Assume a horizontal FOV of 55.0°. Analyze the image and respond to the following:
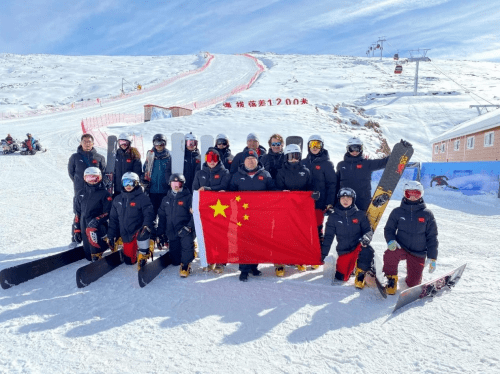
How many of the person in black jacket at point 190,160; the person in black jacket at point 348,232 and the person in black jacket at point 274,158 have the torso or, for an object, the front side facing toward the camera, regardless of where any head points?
3

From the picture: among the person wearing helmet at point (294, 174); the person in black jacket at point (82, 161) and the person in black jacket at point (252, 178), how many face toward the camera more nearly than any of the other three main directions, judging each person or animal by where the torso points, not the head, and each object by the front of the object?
3

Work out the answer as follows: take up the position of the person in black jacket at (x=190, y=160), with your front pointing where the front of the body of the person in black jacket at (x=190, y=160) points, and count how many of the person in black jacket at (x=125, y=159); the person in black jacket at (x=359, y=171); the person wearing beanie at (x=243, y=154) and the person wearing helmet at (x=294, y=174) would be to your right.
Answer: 1

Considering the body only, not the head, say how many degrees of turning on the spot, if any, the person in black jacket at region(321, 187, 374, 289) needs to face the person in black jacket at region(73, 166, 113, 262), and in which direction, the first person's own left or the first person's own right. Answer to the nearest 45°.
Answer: approximately 90° to the first person's own right

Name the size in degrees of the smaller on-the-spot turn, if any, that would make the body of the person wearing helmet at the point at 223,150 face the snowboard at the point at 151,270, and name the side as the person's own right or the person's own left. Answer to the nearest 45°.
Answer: approximately 45° to the person's own right

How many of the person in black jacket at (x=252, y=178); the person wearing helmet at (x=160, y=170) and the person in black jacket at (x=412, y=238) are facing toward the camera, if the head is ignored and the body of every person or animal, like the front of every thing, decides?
3
